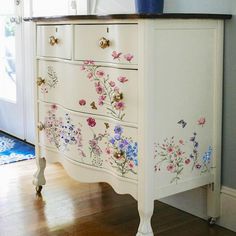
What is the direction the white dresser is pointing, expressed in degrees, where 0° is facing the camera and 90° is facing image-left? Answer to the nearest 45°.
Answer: approximately 45°

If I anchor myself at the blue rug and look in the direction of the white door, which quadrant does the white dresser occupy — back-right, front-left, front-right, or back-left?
back-right

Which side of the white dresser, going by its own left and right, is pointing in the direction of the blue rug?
right

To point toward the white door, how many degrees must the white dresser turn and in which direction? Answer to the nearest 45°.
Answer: approximately 90° to its right
